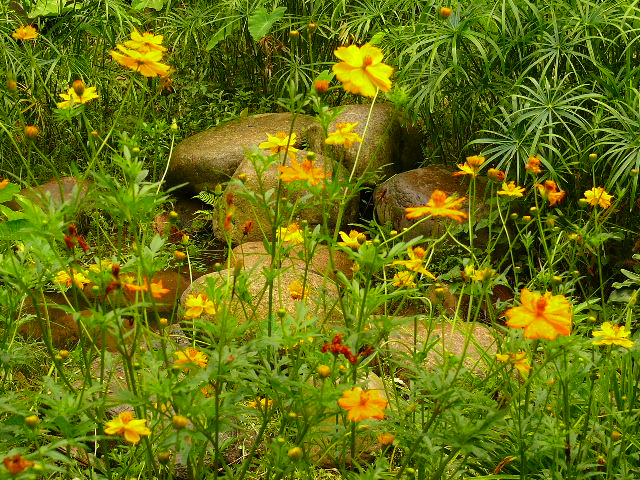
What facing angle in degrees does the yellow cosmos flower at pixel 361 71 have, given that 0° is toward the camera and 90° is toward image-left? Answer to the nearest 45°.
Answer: approximately 0°

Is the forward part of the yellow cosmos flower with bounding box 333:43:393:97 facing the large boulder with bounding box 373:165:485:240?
no

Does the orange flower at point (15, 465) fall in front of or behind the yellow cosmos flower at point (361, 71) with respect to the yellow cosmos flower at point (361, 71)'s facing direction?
in front
